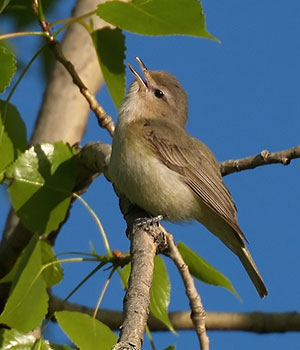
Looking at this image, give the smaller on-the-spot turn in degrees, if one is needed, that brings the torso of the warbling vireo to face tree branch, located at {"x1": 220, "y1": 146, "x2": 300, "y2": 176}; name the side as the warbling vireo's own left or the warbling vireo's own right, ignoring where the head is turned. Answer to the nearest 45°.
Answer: approximately 135° to the warbling vireo's own left

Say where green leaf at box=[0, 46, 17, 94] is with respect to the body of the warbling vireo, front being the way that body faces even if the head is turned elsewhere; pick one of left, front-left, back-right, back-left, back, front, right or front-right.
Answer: front-left

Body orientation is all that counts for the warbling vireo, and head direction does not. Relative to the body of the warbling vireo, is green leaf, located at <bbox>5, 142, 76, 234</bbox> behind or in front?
in front

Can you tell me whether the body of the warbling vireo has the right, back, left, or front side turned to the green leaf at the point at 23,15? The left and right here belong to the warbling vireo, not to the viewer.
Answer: front

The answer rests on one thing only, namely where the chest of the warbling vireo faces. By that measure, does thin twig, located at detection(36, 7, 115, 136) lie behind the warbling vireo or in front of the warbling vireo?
in front

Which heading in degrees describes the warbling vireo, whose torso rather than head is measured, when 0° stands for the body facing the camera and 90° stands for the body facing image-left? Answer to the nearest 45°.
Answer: approximately 90°
